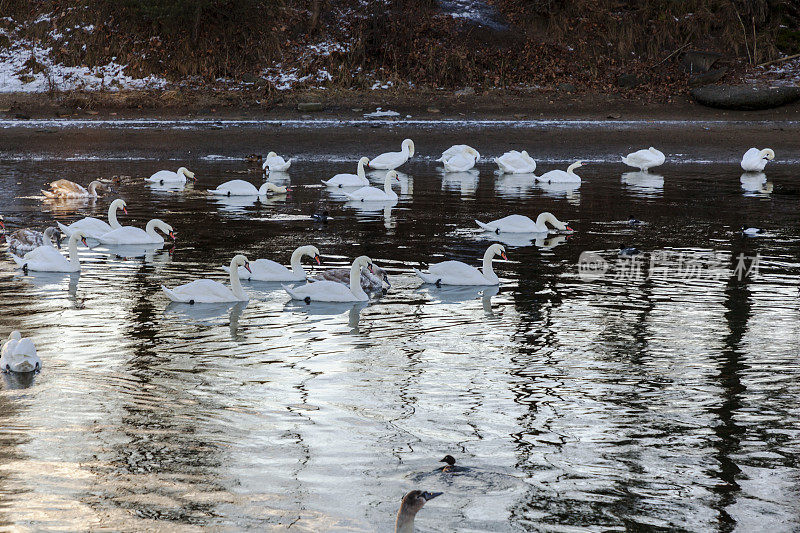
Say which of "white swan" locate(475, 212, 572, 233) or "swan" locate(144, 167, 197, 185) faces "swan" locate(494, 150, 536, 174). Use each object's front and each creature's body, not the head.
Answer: "swan" locate(144, 167, 197, 185)

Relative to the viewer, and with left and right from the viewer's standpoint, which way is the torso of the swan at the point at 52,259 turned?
facing to the right of the viewer

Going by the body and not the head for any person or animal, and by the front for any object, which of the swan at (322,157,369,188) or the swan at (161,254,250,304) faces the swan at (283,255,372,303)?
the swan at (161,254,250,304)

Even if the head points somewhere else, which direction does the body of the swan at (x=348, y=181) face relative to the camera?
to the viewer's right

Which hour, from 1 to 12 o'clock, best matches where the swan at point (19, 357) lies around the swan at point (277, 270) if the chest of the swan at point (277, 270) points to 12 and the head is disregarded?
the swan at point (19, 357) is roughly at 4 o'clock from the swan at point (277, 270).

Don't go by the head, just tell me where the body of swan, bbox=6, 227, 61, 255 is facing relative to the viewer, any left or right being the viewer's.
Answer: facing to the right of the viewer

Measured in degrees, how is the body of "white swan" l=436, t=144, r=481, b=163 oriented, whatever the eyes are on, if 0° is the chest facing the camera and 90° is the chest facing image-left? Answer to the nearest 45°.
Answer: approximately 270°

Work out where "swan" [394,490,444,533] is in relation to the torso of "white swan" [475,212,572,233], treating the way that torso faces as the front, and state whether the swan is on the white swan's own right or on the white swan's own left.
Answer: on the white swan's own right

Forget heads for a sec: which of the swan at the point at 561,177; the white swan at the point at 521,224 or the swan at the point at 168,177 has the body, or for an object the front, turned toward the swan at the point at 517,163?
the swan at the point at 168,177

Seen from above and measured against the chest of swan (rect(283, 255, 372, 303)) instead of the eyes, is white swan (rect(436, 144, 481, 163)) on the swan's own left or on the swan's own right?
on the swan's own left

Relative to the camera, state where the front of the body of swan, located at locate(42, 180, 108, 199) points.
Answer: to the viewer's right

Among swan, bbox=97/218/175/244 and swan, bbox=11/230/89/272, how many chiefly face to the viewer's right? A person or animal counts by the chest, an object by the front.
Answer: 2

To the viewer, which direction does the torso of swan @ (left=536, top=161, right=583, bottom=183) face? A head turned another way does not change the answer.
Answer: to the viewer's right

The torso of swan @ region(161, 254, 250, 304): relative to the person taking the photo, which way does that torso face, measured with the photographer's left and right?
facing to the right of the viewer

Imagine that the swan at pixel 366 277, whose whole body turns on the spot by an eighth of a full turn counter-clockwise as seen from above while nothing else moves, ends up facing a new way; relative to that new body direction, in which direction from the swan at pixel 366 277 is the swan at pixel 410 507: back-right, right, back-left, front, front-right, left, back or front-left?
back-right

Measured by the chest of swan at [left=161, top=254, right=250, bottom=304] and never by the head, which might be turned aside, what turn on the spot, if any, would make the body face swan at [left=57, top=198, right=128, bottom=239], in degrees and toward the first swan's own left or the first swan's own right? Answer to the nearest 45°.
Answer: approximately 90° to the first swan's own left

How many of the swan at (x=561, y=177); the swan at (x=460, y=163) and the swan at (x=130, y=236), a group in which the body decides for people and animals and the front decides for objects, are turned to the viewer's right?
3

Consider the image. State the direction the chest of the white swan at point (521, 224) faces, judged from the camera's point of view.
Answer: to the viewer's right

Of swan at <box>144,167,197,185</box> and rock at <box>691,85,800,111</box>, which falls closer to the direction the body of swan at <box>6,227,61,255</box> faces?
the rock

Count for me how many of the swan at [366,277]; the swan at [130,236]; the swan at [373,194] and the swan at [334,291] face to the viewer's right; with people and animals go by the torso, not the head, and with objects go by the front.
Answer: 4
